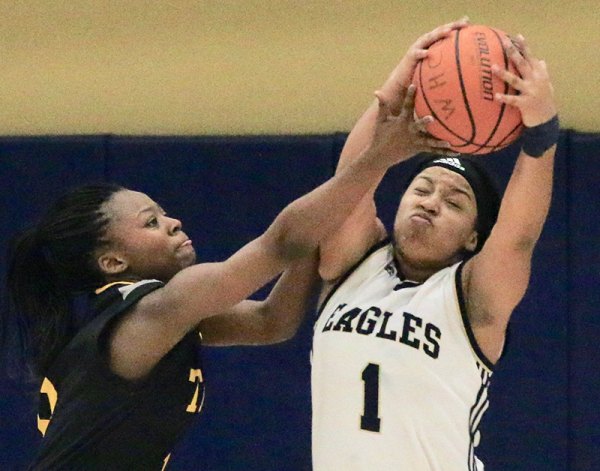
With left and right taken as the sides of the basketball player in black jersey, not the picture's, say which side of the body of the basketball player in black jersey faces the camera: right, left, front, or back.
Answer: right

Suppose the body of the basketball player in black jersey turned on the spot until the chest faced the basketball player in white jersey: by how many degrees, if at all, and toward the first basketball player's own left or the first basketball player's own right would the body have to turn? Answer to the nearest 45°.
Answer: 0° — they already face them
